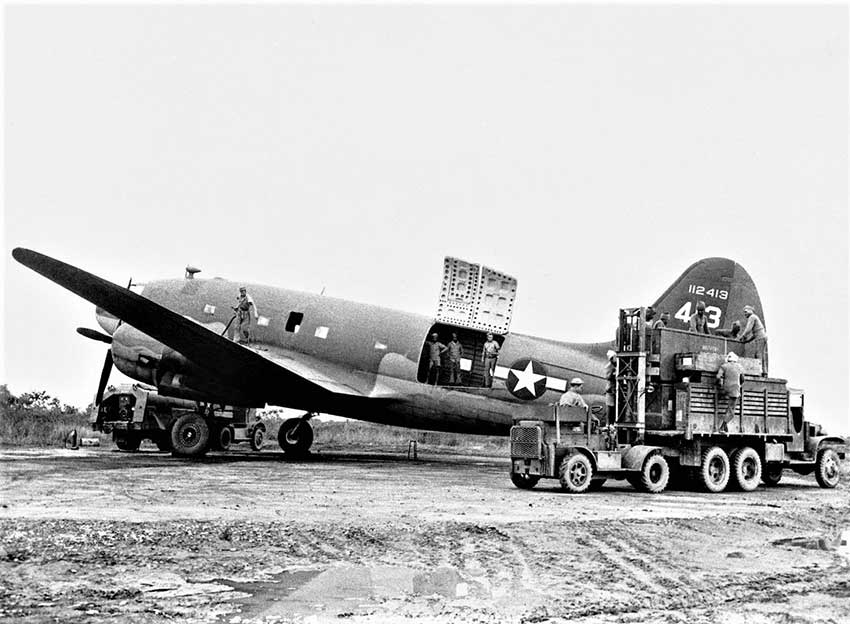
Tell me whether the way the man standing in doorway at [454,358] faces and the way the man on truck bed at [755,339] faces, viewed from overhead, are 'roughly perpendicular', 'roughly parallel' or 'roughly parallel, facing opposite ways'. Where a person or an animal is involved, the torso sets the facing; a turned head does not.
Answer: roughly perpendicular

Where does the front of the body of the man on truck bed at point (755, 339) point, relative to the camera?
to the viewer's left

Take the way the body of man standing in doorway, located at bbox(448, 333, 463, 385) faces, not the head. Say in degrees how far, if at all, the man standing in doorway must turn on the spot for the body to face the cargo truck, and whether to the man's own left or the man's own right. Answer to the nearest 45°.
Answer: approximately 45° to the man's own left
